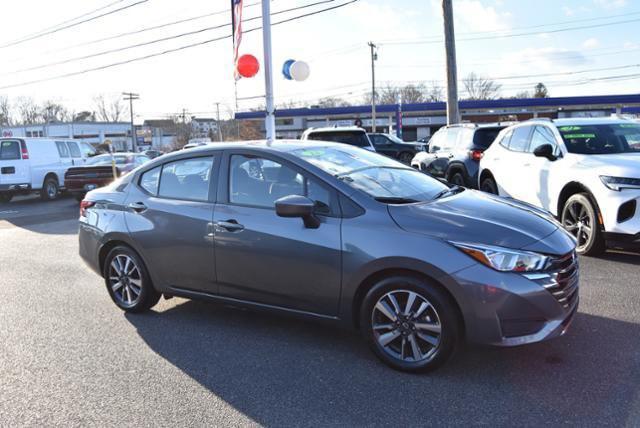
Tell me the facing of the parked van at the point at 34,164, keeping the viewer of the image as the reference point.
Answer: facing away from the viewer and to the right of the viewer

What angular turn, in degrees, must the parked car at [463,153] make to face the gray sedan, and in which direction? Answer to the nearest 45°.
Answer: approximately 135° to its left

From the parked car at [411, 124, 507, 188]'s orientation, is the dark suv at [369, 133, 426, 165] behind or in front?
in front

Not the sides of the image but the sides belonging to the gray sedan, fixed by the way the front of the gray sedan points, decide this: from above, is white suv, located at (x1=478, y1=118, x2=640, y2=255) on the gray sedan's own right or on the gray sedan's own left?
on the gray sedan's own left

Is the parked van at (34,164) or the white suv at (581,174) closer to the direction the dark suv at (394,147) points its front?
the white suv

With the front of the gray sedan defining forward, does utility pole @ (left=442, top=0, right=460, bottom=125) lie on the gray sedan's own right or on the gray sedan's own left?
on the gray sedan's own left

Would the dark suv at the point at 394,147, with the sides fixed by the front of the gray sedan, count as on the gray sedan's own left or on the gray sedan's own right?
on the gray sedan's own left

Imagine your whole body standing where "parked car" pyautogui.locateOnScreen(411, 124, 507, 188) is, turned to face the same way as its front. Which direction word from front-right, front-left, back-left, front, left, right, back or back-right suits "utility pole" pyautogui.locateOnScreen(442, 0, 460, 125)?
front-right

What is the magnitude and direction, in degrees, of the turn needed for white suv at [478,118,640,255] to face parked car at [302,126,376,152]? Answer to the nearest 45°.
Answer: approximately 180°
